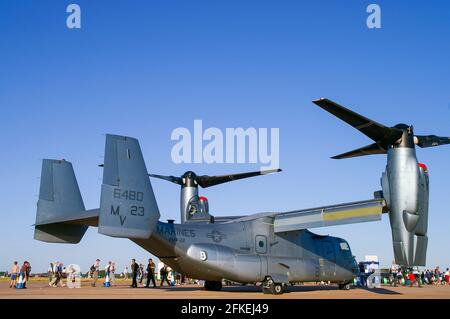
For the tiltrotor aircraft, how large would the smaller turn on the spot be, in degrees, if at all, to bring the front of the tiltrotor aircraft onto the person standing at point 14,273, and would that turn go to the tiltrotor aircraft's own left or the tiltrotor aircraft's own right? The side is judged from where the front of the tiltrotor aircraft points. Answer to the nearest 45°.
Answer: approximately 90° to the tiltrotor aircraft's own left

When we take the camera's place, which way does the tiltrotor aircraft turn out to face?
facing away from the viewer and to the right of the viewer

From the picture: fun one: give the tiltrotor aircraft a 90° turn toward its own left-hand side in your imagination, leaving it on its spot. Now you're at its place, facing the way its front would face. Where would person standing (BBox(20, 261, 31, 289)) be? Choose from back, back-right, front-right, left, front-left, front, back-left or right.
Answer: front

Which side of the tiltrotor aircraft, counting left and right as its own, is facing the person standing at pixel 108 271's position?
left
